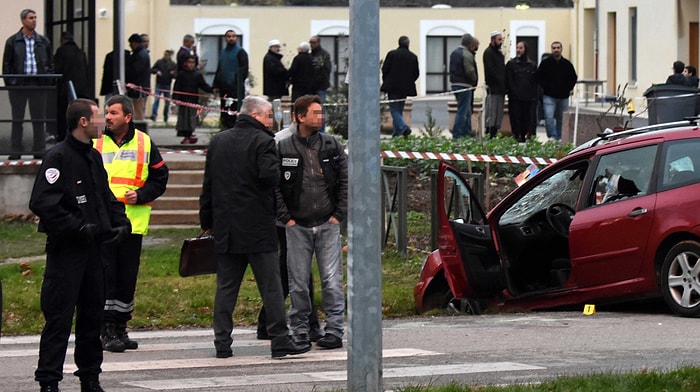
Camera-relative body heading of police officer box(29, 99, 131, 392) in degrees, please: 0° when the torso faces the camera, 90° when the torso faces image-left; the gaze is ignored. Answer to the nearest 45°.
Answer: approximately 315°

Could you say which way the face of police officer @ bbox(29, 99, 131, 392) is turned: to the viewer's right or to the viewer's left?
to the viewer's right

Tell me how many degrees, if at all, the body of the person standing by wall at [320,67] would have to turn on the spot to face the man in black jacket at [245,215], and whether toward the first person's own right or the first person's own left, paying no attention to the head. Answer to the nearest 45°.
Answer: approximately 45° to the first person's own left

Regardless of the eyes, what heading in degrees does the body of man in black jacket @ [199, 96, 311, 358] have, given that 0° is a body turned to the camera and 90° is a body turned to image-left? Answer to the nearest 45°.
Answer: approximately 225°

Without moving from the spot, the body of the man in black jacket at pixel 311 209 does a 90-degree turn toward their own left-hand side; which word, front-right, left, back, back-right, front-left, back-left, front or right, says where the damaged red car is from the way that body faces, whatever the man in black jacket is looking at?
front-left

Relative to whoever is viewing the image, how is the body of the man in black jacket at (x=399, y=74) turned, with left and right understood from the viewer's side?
facing away from the viewer

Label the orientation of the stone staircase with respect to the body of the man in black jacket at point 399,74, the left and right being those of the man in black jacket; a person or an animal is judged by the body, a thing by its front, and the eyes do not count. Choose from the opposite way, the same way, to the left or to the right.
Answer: the opposite way

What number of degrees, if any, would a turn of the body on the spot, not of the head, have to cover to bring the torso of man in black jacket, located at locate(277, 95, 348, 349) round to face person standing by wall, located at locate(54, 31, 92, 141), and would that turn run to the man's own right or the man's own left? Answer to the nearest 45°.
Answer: approximately 180°

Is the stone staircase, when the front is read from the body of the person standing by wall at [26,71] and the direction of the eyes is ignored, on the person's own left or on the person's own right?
on the person's own left

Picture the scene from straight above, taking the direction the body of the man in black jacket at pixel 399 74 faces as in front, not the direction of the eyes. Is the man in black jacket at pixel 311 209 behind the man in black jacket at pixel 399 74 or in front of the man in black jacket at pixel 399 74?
behind

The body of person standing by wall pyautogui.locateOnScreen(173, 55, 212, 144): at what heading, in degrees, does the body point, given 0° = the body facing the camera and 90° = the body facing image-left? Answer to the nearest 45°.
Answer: approximately 0°
